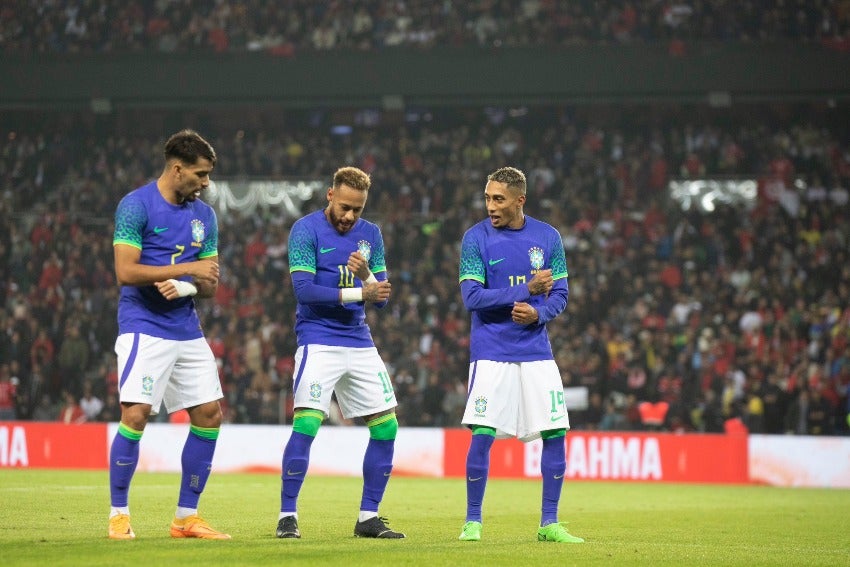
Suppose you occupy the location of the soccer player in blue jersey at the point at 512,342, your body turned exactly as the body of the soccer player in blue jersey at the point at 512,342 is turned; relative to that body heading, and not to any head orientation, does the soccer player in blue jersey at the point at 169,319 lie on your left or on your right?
on your right

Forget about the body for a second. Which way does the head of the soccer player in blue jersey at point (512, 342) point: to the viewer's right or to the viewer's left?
to the viewer's left

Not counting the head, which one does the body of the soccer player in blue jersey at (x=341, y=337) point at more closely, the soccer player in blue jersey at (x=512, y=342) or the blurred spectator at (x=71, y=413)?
the soccer player in blue jersey

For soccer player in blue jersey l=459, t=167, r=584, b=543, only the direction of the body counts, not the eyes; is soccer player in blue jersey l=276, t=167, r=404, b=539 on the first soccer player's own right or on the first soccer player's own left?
on the first soccer player's own right

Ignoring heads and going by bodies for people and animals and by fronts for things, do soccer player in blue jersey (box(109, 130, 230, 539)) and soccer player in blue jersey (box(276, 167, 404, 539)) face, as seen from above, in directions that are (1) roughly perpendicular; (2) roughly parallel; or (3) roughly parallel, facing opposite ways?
roughly parallel

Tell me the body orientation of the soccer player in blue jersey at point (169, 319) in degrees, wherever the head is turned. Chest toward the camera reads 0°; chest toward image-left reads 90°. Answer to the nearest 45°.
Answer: approximately 315°

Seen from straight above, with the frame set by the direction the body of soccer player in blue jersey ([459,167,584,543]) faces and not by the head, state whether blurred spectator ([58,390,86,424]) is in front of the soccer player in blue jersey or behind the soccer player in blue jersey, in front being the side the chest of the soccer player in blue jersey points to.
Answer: behind

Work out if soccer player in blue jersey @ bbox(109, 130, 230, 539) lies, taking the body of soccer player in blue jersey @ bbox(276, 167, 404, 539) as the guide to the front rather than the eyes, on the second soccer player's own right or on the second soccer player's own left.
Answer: on the second soccer player's own right

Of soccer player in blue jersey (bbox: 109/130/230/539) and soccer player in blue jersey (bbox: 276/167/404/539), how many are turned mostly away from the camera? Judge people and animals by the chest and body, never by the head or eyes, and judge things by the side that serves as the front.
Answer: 0

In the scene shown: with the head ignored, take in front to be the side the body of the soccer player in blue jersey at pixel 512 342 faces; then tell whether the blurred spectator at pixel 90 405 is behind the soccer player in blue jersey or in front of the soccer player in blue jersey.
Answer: behind

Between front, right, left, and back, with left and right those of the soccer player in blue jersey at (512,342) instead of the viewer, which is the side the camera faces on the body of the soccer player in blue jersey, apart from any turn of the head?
front

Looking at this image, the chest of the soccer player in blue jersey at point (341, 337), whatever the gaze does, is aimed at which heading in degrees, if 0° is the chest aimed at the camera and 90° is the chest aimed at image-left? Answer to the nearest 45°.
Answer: approximately 315°

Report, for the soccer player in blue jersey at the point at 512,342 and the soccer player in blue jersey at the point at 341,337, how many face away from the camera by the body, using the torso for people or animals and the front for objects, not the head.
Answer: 0

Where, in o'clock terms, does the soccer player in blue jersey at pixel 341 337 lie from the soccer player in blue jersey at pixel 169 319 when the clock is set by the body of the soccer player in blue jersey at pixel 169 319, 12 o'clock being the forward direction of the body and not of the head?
the soccer player in blue jersey at pixel 341 337 is roughly at 10 o'clock from the soccer player in blue jersey at pixel 169 319.

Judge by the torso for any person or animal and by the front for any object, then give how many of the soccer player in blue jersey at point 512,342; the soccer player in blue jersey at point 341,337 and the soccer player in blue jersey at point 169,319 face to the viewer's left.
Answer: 0

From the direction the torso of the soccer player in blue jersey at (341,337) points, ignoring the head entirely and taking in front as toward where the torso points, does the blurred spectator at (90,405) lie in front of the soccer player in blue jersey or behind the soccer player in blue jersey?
behind
